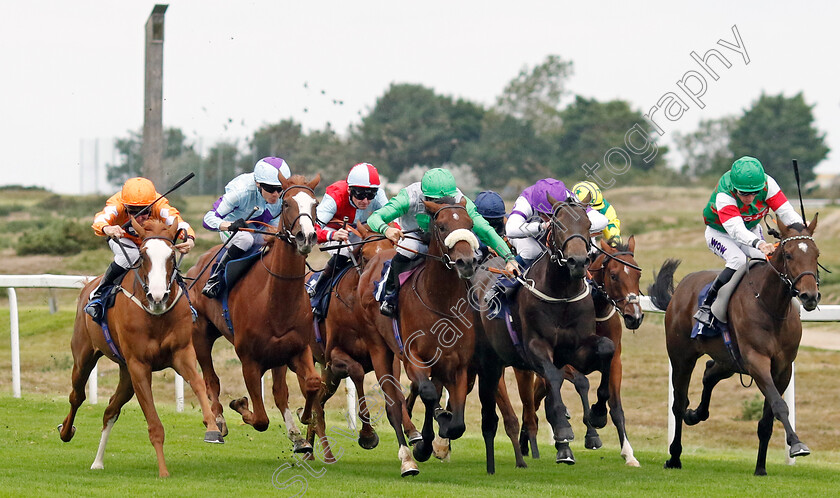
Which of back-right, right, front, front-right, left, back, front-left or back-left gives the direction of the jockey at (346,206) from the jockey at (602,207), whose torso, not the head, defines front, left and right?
back-right

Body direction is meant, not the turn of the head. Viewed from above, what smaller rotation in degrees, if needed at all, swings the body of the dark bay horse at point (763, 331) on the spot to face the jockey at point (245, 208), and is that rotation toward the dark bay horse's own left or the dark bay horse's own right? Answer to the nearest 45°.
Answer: approximately 135° to the dark bay horse's own right

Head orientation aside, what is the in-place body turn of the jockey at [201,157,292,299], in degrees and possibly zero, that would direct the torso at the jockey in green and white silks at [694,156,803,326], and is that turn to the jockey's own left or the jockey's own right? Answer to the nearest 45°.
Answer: approximately 45° to the jockey's own left

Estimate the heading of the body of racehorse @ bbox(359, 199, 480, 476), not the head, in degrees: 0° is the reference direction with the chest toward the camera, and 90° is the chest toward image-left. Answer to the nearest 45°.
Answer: approximately 315°

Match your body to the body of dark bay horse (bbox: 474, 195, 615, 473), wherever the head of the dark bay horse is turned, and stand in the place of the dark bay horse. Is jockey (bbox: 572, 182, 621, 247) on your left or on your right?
on your left

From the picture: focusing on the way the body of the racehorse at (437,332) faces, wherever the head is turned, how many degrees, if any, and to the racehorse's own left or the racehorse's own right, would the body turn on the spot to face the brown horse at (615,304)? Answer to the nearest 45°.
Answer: approximately 90° to the racehorse's own left

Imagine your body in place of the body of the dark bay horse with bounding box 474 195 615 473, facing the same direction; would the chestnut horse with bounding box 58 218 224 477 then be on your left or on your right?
on your right

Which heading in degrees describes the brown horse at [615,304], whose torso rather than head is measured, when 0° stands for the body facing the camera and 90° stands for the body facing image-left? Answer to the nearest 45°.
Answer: approximately 315°

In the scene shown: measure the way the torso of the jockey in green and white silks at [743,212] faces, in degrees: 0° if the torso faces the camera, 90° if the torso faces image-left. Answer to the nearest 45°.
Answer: approximately 315°

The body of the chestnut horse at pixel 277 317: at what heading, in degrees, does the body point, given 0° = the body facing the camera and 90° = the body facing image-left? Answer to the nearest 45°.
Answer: approximately 315°
